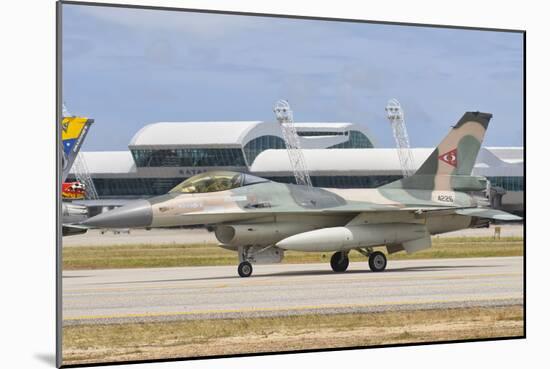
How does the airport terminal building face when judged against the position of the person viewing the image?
facing the viewer
